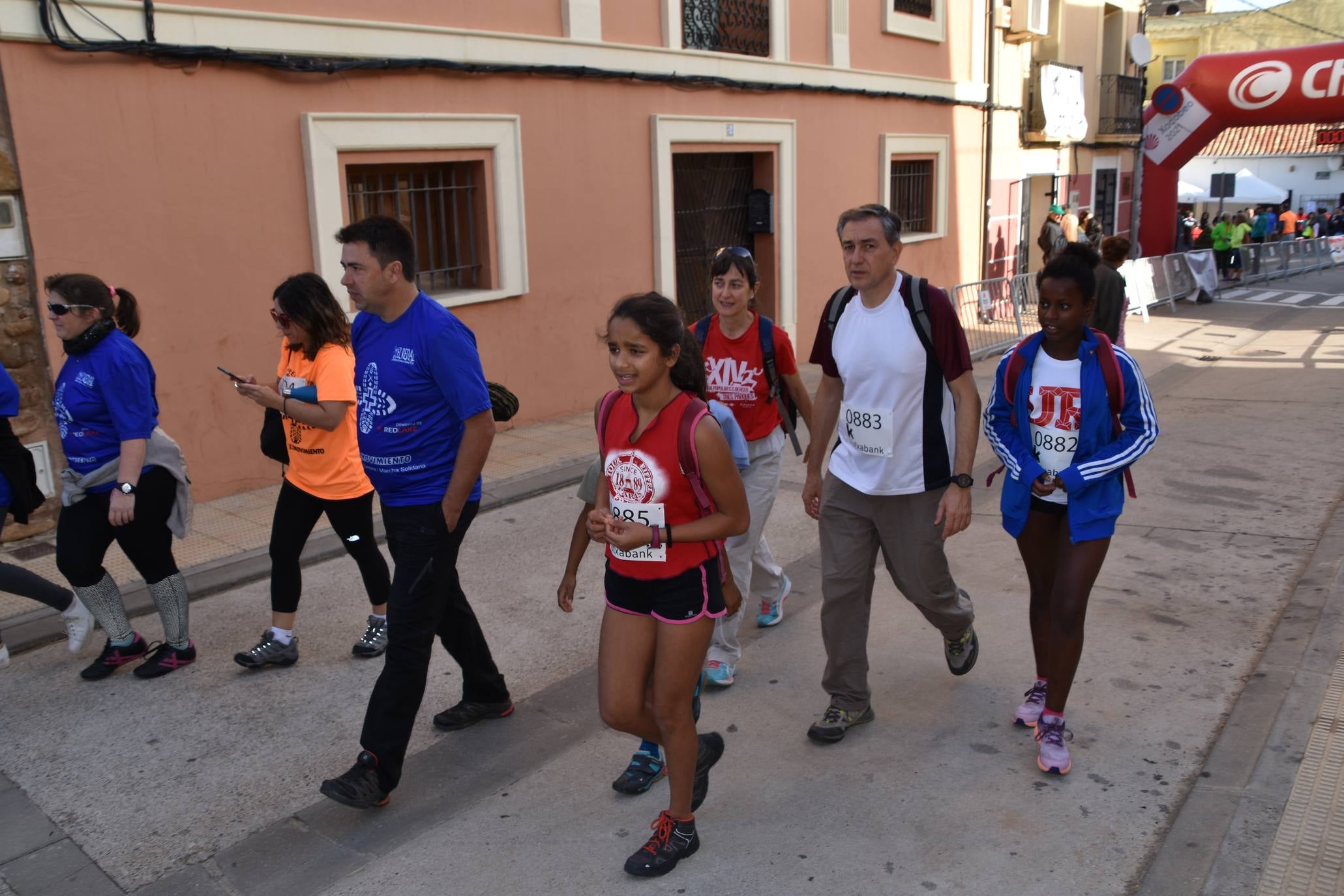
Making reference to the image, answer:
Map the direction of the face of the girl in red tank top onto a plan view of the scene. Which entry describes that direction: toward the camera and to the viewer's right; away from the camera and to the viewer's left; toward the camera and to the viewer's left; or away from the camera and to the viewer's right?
toward the camera and to the viewer's left

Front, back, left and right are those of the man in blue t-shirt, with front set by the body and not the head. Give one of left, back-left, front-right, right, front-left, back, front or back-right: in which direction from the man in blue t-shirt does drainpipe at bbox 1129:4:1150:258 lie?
back

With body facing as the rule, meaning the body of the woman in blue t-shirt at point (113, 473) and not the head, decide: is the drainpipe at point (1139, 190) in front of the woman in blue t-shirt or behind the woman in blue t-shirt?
behind

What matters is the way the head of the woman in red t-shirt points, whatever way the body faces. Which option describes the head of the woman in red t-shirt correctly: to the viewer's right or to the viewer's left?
to the viewer's left

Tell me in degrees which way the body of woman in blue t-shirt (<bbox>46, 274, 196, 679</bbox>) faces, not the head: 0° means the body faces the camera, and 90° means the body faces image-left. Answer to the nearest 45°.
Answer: approximately 45°

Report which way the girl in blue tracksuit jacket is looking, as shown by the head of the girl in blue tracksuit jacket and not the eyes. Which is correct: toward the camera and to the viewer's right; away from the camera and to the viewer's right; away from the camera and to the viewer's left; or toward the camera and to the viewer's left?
toward the camera and to the viewer's left

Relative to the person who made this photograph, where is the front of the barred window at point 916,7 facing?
facing the viewer and to the right of the viewer

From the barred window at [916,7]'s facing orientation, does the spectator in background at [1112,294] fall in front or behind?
in front

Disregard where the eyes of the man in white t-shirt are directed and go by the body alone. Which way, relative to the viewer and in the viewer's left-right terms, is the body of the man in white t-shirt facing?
facing the viewer and to the left of the viewer

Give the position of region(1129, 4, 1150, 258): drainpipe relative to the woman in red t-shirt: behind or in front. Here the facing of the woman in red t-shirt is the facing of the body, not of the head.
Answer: behind

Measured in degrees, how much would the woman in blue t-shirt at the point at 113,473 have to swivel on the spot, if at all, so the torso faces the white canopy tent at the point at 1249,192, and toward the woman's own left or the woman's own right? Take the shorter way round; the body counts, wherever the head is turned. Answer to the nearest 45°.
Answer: approximately 180°

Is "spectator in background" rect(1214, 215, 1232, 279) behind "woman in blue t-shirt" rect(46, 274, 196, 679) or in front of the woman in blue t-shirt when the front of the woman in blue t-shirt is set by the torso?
behind
